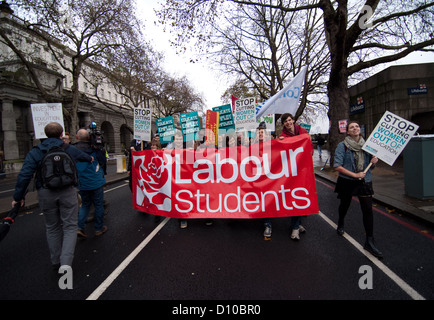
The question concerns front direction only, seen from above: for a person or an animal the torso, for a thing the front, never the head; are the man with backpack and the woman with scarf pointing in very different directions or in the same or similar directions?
very different directions

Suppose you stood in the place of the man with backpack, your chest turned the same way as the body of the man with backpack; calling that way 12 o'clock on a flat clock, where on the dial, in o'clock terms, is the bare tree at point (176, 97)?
The bare tree is roughly at 1 o'clock from the man with backpack.

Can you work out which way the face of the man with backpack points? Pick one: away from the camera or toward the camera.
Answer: away from the camera

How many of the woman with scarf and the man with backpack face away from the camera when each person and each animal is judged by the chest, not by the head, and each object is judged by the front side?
1

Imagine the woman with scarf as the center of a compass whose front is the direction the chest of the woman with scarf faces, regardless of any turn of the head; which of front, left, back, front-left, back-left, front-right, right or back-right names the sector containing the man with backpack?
right

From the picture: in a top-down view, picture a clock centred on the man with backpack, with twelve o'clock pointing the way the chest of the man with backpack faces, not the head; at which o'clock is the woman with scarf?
The woman with scarf is roughly at 4 o'clock from the man with backpack.

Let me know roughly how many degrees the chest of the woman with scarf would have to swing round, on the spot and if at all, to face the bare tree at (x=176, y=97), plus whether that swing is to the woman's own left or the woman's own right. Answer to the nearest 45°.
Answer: approximately 180°

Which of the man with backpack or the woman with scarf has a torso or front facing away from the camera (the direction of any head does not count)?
the man with backpack

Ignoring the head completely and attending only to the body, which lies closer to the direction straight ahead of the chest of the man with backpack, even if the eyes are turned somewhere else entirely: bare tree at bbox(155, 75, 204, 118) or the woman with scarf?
the bare tree

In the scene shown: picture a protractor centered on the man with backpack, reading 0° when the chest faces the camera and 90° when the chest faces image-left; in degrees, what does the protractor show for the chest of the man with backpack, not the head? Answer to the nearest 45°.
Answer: approximately 180°

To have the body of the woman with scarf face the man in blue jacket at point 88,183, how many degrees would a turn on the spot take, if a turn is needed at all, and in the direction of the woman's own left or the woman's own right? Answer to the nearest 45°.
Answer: approximately 90° to the woman's own right

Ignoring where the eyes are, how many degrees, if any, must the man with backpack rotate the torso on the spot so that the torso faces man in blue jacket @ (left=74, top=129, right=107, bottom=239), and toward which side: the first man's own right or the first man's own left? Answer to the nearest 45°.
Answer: approximately 45° to the first man's own right
